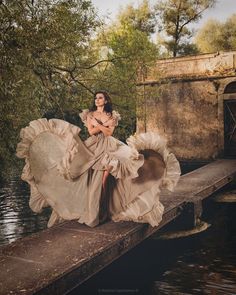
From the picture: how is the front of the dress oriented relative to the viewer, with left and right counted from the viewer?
facing the viewer

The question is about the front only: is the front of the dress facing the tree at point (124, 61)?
no

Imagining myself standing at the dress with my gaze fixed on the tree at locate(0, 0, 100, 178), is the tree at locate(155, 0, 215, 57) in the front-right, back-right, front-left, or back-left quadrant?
front-right

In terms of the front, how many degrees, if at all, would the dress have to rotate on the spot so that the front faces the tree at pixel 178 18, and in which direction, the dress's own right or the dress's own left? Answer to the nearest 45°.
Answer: approximately 180°
